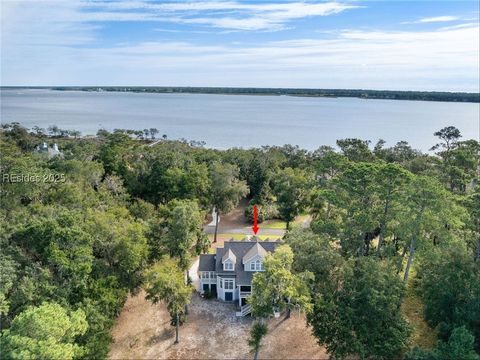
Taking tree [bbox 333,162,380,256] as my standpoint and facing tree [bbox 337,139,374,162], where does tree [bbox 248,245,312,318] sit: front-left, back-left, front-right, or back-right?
back-left

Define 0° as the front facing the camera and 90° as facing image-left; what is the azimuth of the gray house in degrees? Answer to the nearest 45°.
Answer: approximately 0°

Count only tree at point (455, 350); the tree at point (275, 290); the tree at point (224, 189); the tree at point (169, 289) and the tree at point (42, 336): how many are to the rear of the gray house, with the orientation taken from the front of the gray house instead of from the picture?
1

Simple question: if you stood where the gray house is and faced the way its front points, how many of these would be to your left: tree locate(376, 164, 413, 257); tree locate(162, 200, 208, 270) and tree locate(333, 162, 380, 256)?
2

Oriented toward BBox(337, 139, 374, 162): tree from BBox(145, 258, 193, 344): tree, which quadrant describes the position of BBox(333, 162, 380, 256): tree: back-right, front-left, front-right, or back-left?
front-right

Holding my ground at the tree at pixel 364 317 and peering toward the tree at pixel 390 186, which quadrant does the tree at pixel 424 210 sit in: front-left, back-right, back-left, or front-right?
front-right

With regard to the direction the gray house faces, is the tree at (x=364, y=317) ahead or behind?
ahead

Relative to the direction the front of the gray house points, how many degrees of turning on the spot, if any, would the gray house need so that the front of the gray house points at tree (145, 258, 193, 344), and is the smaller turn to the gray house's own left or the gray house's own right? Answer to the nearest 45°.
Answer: approximately 45° to the gray house's own right

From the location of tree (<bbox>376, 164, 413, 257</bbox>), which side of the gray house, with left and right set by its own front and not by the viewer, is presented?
left

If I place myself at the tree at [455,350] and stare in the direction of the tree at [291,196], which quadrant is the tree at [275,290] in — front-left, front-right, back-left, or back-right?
front-left

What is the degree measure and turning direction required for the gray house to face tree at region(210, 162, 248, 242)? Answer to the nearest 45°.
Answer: approximately 180°
